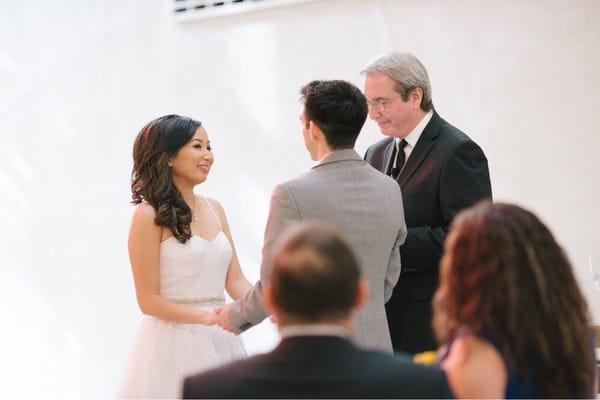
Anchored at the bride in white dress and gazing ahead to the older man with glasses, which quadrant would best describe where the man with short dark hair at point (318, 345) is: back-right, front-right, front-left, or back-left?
front-right

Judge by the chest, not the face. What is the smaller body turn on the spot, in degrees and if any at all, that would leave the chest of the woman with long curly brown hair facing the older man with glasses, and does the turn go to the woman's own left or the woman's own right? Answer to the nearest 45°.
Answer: approximately 45° to the woman's own right

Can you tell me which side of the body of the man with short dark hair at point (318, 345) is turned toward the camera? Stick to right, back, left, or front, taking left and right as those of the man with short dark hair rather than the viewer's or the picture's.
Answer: back

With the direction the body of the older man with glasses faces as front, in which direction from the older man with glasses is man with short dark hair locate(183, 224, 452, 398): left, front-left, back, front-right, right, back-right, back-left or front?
front-left

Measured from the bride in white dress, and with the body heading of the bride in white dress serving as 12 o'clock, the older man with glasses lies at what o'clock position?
The older man with glasses is roughly at 11 o'clock from the bride in white dress.

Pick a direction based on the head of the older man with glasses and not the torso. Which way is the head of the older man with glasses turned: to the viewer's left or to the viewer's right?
to the viewer's left

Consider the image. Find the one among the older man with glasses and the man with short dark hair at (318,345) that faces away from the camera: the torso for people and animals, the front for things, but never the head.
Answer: the man with short dark hair

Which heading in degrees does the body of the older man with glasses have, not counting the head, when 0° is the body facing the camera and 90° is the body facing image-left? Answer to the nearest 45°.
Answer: approximately 45°

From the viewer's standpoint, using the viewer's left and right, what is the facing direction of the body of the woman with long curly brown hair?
facing away from the viewer and to the left of the viewer

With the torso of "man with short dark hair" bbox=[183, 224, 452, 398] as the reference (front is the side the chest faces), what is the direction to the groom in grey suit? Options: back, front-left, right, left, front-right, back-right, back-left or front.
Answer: front

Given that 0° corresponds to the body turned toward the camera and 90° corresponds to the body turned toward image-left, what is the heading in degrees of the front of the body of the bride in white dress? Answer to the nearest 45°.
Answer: approximately 315°

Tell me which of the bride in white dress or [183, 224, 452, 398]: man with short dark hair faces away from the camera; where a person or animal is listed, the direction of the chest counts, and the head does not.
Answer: the man with short dark hair

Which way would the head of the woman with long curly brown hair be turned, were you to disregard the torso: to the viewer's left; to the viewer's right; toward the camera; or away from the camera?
away from the camera

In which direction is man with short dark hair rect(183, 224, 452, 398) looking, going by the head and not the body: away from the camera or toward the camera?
away from the camera

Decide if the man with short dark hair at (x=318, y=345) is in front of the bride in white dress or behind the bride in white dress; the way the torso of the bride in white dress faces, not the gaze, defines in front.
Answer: in front

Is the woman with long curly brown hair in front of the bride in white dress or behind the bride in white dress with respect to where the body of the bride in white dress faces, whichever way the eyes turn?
in front

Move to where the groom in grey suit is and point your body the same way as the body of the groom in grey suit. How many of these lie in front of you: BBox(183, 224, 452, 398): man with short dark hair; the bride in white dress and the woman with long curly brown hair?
1

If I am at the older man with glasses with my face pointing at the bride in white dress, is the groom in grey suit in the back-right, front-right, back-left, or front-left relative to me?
front-left

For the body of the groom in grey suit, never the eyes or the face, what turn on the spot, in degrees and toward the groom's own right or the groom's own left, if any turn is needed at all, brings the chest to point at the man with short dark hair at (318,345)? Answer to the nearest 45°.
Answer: approximately 135° to the groom's own left

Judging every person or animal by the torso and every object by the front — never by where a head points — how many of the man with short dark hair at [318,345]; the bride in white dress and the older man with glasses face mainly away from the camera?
1

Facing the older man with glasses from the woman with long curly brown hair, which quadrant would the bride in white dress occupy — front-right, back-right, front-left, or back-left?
front-left

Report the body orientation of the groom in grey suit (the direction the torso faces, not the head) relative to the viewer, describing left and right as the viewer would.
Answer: facing away from the viewer and to the left of the viewer
